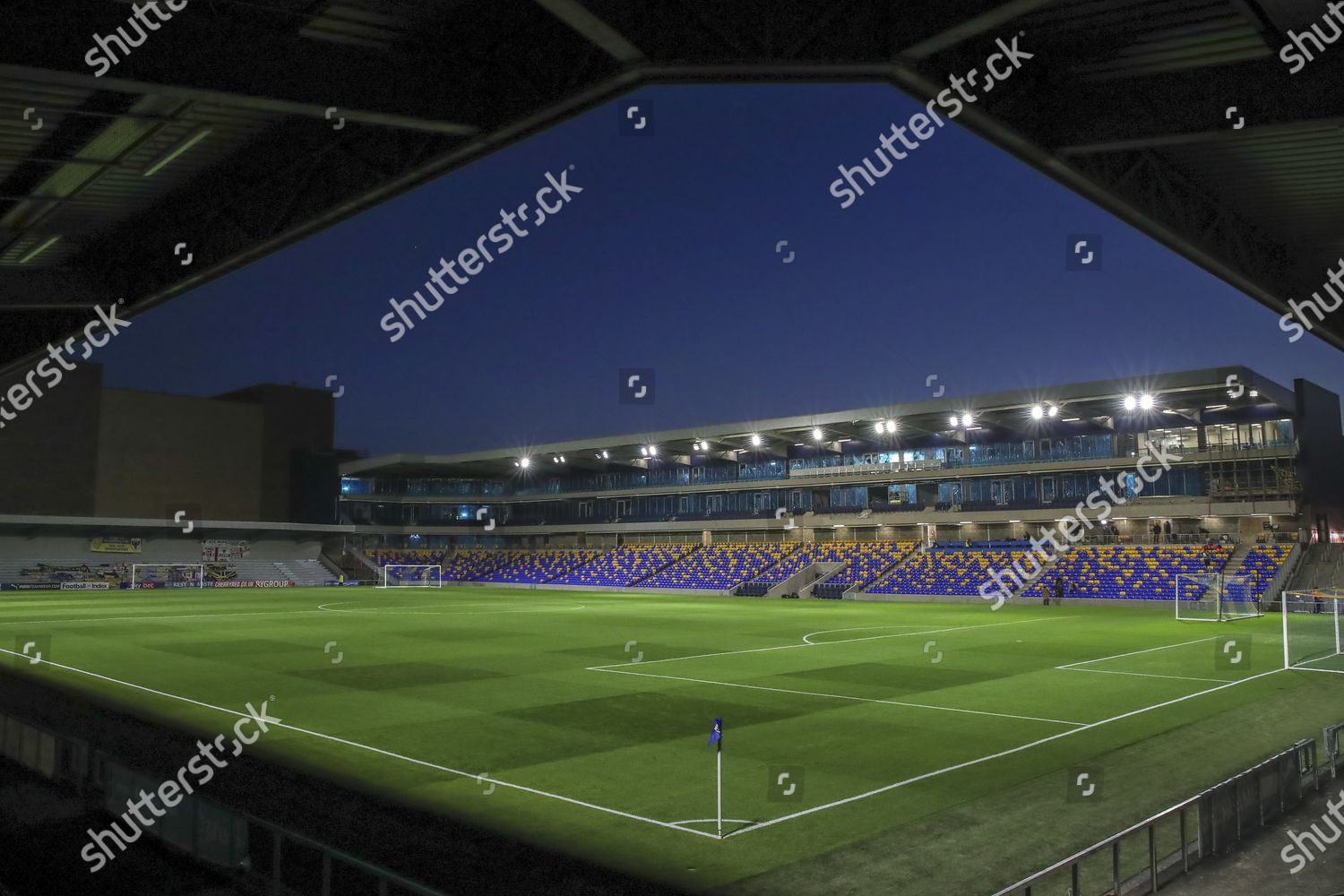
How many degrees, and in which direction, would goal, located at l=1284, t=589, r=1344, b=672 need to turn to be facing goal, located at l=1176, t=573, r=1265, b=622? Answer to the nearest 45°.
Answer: approximately 90° to its right

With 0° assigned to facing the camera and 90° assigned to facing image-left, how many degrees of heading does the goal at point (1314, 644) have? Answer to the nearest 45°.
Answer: approximately 90°

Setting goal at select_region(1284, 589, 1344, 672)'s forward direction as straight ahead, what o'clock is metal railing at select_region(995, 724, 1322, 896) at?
The metal railing is roughly at 9 o'clock from the goal.
